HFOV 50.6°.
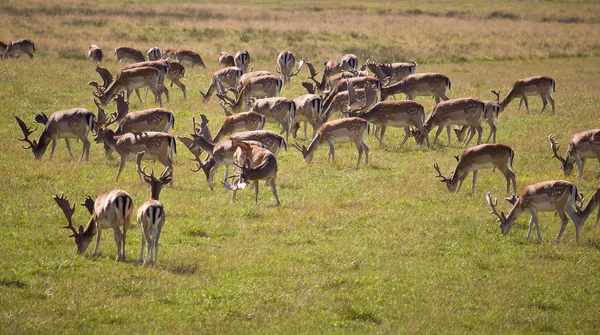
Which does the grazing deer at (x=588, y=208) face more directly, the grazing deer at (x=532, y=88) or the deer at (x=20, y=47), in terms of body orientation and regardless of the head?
the deer

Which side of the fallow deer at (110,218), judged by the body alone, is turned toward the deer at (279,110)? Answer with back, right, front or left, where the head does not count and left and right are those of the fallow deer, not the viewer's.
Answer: right

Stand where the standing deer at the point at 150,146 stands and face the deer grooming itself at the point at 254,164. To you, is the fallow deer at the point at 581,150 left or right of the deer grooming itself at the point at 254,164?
left

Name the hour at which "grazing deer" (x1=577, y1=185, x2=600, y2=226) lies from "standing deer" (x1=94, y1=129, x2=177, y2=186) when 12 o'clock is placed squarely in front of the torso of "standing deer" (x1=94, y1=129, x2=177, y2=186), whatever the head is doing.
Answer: "grazing deer" (x1=577, y1=185, x2=600, y2=226) is roughly at 7 o'clock from "standing deer" (x1=94, y1=129, x2=177, y2=186).

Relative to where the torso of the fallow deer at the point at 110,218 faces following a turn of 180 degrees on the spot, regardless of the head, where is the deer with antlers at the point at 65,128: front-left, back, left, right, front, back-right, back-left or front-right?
back-left

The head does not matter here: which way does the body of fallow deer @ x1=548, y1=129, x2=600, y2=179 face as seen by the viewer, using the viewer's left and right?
facing to the left of the viewer

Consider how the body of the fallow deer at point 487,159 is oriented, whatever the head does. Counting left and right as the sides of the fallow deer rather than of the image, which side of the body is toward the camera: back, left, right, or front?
left

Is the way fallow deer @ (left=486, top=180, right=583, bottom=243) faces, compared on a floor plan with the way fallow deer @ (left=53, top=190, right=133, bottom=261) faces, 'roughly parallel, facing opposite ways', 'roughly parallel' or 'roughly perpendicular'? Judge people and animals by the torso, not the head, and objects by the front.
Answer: roughly parallel

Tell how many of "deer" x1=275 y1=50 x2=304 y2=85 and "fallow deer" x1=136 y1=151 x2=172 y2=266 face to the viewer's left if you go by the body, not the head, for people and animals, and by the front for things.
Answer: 0

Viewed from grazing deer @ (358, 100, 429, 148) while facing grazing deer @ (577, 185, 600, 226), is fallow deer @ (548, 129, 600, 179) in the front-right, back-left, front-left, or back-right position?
front-left

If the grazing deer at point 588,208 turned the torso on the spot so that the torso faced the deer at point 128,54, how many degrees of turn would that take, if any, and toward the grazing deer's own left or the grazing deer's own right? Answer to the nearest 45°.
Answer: approximately 45° to the grazing deer's own right

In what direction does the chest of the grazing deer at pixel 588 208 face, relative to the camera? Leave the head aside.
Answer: to the viewer's left

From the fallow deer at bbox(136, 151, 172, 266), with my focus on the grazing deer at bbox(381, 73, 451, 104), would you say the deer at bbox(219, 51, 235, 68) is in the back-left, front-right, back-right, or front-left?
front-left

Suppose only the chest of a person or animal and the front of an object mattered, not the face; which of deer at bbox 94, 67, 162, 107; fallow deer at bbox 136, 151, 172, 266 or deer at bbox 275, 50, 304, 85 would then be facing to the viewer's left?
deer at bbox 94, 67, 162, 107

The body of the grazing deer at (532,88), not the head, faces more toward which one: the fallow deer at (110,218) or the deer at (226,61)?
the deer
